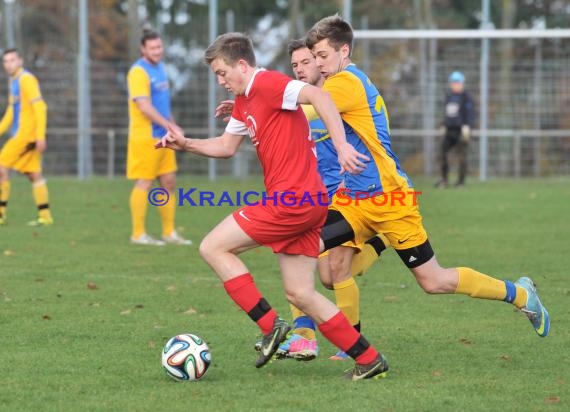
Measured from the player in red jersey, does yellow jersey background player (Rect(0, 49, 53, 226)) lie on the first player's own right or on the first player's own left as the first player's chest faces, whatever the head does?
on the first player's own right

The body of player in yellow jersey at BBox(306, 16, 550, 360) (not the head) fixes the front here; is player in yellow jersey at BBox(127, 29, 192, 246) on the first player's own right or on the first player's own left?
on the first player's own right

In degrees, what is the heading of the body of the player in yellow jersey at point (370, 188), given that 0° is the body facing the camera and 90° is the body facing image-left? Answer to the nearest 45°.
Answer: approximately 90°

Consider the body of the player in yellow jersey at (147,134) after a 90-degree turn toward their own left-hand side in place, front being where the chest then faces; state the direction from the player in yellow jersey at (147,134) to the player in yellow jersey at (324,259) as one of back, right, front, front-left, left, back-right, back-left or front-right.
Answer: back-right

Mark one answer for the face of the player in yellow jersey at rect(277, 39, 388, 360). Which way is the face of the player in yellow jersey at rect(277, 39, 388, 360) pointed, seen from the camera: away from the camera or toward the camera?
toward the camera

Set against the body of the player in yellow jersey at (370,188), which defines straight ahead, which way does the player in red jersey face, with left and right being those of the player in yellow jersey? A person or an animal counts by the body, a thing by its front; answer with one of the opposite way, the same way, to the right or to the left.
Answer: the same way

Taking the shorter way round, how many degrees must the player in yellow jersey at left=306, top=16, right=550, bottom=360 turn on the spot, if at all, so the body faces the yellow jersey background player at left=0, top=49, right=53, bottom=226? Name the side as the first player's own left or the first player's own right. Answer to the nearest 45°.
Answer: approximately 45° to the first player's own right

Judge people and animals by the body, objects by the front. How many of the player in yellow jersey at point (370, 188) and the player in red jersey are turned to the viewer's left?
2

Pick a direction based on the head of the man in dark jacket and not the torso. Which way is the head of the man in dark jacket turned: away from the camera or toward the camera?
toward the camera

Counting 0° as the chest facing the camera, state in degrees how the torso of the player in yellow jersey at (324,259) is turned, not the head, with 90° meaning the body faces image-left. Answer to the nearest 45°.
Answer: approximately 45°

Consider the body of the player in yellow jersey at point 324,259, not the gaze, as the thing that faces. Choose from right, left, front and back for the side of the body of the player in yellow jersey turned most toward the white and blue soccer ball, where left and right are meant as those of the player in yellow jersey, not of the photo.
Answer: front

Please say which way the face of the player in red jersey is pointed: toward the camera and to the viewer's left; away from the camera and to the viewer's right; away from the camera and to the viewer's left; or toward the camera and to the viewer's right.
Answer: toward the camera and to the viewer's left

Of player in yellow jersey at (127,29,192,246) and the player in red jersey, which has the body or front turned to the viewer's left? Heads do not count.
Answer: the player in red jersey

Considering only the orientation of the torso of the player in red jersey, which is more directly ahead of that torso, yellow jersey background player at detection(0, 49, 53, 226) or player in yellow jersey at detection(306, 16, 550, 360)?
the yellow jersey background player

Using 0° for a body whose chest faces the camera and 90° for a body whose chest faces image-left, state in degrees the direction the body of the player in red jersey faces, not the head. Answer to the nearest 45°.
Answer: approximately 90°
